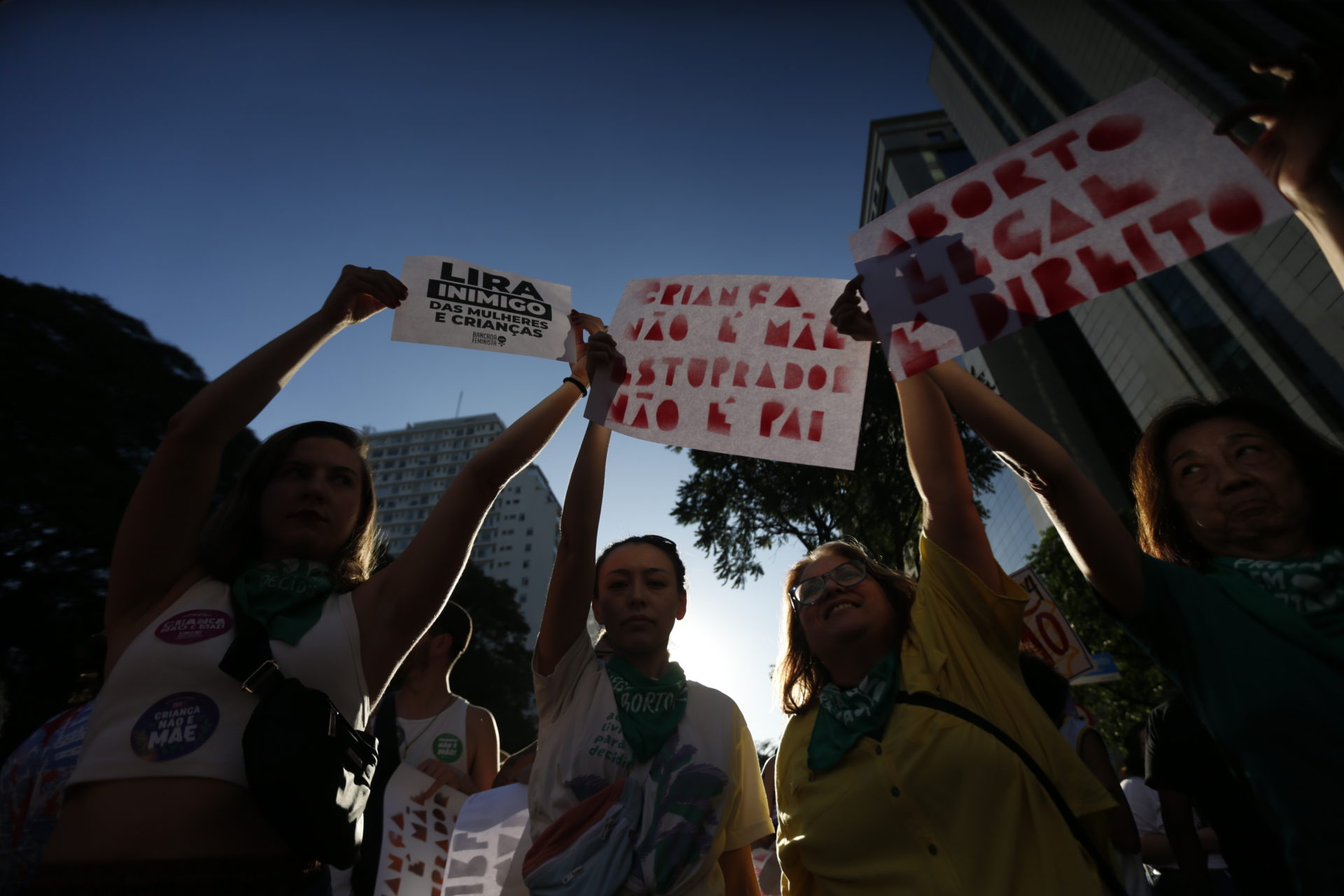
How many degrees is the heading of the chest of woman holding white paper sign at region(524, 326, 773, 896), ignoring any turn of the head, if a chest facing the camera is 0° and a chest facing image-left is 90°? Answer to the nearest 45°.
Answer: approximately 0°

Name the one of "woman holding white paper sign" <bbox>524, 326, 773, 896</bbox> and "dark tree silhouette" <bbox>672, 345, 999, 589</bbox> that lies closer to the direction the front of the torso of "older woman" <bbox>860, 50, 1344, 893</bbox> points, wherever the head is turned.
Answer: the woman holding white paper sign

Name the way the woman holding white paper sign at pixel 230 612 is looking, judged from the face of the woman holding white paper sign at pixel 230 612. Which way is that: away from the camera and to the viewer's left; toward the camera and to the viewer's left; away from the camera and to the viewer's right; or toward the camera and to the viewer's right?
toward the camera and to the viewer's right

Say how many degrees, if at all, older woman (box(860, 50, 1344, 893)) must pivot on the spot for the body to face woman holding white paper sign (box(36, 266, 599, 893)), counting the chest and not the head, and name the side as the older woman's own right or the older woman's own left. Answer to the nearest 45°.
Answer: approximately 45° to the older woman's own right

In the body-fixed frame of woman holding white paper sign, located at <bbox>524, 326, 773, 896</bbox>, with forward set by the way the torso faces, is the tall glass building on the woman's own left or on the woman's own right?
on the woman's own left

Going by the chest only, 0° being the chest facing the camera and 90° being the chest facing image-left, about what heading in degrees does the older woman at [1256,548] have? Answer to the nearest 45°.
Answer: approximately 0°

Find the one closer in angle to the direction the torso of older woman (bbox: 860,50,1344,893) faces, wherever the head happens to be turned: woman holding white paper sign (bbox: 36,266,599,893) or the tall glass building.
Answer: the woman holding white paper sign
